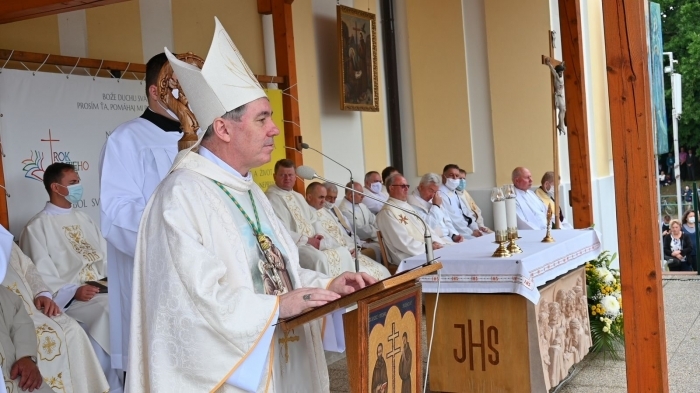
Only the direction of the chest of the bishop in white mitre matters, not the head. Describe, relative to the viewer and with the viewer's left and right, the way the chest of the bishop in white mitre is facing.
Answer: facing to the right of the viewer

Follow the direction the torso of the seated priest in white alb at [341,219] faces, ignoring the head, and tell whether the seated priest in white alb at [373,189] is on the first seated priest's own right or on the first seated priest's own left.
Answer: on the first seated priest's own left

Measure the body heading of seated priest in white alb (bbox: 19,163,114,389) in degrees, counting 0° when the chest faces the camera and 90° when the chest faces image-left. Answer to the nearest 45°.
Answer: approximately 315°

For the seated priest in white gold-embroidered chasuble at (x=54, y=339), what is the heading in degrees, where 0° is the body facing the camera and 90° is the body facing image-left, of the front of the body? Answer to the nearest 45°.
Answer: approximately 315°

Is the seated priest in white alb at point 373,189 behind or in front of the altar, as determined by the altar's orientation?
behind

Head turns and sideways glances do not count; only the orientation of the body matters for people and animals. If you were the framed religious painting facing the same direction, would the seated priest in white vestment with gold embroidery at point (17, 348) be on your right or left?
on your right

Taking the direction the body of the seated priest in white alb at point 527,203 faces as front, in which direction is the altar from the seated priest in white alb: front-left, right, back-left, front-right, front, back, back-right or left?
front-right

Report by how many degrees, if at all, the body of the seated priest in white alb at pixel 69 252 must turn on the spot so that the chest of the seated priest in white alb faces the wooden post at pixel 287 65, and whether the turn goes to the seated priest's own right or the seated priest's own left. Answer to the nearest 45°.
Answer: approximately 90° to the seated priest's own left

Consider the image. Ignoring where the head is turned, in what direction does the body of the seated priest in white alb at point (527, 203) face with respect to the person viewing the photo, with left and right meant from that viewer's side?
facing the viewer and to the right of the viewer

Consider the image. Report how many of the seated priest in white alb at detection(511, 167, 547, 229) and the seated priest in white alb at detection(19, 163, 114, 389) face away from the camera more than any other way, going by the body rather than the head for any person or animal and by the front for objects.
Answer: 0

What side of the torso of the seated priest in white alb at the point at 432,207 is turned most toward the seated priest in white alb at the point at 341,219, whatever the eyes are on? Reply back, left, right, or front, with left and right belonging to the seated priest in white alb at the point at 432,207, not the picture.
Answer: right

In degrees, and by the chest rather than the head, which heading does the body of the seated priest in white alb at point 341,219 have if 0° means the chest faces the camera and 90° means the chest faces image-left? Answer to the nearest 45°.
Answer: approximately 315°

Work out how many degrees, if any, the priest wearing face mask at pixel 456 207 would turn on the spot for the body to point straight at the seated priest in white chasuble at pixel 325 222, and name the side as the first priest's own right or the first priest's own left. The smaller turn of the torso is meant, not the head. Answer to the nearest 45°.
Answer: approximately 90° to the first priest's own right
